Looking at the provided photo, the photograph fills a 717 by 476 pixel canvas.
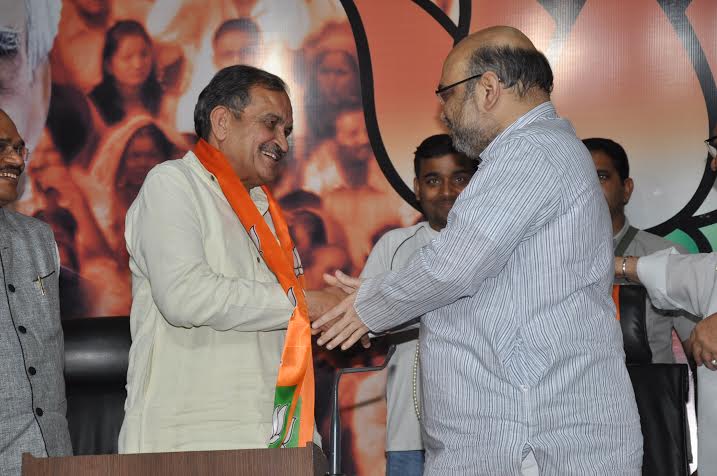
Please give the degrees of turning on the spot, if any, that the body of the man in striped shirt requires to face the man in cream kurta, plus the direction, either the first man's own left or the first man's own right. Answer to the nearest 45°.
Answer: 0° — they already face them

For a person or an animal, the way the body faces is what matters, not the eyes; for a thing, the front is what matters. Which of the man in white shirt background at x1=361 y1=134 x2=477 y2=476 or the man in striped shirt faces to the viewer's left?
the man in striped shirt

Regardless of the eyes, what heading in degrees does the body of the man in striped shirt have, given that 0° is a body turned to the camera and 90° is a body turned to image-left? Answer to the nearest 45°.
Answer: approximately 90°

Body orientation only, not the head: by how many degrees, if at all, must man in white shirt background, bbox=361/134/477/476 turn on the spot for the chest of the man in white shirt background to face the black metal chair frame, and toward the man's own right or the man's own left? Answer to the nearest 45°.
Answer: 0° — they already face it

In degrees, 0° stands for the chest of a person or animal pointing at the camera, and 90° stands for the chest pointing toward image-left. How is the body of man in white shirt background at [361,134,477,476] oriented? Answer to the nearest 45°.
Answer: approximately 0°

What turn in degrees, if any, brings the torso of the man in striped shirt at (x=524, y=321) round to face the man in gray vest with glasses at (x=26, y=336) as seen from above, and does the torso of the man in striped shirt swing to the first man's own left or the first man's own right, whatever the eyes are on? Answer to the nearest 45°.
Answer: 0° — they already face them

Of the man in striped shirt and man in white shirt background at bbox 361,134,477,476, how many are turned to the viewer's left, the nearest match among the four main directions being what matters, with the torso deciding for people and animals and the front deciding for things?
1

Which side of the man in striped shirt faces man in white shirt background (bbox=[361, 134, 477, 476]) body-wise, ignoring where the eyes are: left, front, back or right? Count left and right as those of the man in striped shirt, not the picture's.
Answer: right

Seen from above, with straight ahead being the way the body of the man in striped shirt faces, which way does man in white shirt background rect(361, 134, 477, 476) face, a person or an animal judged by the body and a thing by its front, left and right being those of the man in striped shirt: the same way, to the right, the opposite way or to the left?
to the left
